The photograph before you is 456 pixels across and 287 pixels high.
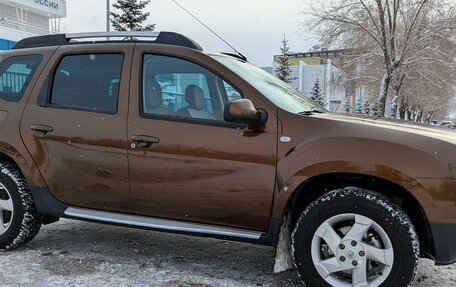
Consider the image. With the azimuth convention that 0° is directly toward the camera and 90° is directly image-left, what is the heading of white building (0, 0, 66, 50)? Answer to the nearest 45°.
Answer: approximately 315°
